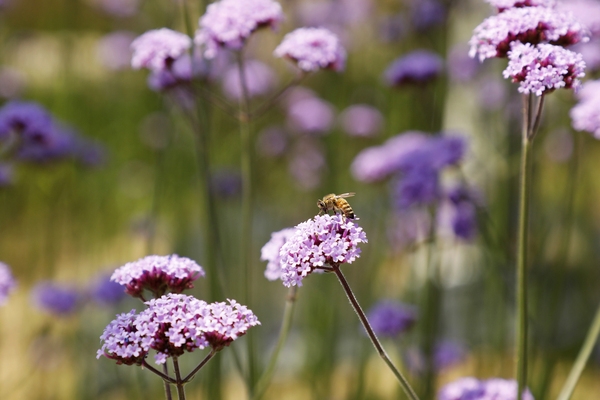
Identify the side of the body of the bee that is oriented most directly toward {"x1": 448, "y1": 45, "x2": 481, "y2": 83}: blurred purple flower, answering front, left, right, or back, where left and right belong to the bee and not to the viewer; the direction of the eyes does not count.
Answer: right

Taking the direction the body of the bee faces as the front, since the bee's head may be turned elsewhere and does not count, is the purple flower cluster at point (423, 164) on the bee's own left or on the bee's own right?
on the bee's own right

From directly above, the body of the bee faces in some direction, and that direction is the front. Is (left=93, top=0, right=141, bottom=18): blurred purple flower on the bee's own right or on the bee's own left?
on the bee's own right

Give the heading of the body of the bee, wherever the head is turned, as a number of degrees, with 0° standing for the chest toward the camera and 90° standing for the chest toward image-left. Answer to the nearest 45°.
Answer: approximately 90°

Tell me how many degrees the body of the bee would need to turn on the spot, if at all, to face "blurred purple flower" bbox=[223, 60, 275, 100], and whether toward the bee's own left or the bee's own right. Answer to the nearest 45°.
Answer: approximately 90° to the bee's own right

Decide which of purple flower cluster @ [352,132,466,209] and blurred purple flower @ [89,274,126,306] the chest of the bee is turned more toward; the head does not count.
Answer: the blurred purple flower

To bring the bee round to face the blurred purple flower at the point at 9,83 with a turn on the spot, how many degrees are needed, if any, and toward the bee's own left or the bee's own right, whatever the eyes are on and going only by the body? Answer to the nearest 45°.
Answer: approximately 45° to the bee's own right
